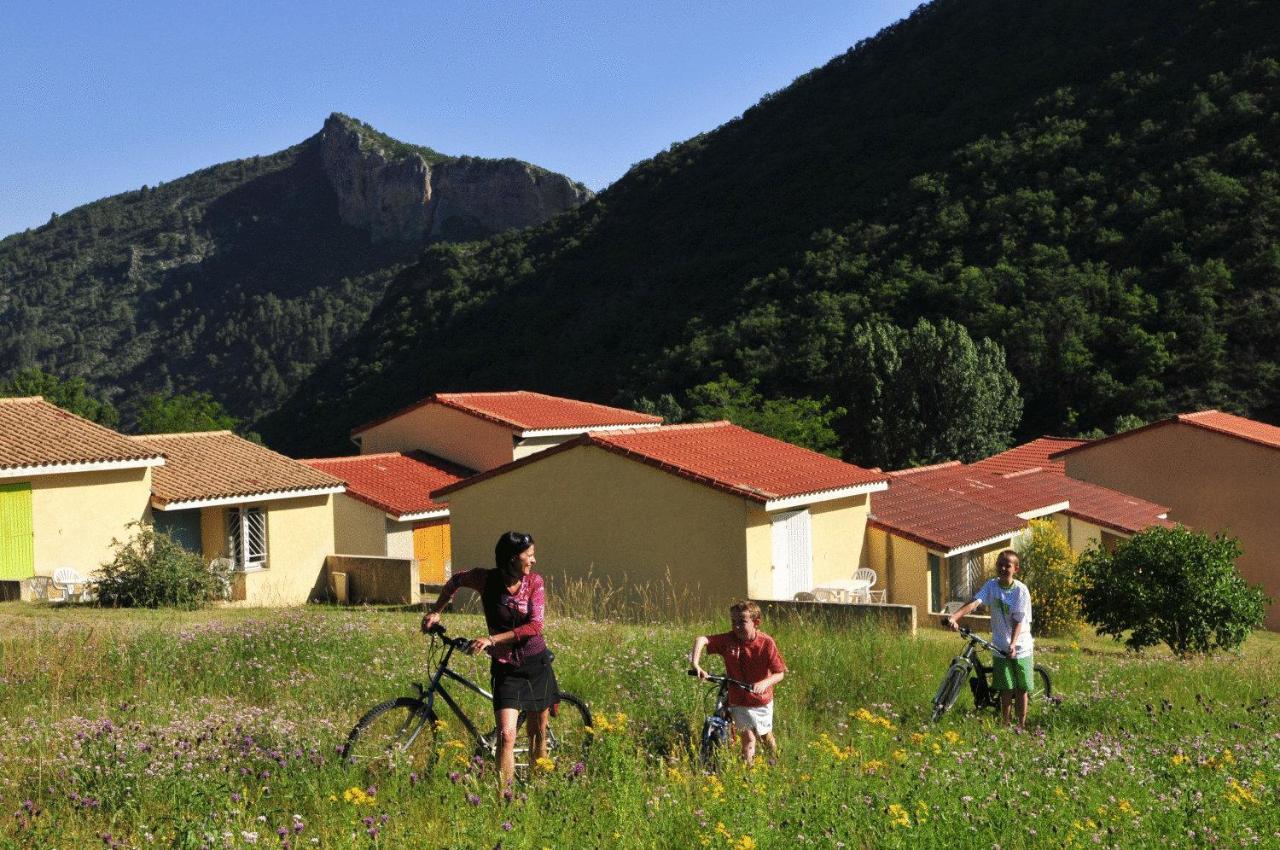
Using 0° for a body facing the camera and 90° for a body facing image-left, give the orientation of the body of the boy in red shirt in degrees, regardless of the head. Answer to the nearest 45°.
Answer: approximately 45°

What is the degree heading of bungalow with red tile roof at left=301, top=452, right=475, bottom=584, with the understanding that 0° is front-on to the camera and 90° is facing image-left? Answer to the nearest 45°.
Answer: approximately 315°

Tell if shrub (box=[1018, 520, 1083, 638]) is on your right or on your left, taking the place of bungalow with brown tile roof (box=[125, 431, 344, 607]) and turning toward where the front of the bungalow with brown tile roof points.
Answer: on your left

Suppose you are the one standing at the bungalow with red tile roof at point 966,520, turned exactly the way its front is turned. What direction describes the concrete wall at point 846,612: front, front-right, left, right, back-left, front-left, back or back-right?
front-right

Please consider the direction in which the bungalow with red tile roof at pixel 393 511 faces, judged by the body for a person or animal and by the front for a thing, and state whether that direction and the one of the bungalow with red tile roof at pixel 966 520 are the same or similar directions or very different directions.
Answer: same or similar directions

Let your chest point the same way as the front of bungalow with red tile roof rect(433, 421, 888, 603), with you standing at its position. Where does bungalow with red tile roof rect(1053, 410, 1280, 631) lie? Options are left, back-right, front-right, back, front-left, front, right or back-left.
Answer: left

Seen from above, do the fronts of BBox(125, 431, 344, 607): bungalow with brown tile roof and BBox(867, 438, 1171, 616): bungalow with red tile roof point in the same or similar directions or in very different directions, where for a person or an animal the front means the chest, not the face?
same or similar directions

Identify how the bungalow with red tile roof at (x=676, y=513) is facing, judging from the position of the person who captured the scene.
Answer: facing the viewer and to the right of the viewer

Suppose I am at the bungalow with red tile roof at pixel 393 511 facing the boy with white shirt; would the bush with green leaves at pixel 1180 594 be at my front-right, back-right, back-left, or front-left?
front-left

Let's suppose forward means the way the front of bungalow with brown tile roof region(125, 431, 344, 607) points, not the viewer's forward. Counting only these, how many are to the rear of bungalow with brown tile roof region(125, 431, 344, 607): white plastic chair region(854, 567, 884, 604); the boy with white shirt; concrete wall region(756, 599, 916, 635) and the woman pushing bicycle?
0

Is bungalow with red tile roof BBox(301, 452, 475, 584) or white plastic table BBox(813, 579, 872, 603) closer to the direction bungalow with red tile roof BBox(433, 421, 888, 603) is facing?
the white plastic table

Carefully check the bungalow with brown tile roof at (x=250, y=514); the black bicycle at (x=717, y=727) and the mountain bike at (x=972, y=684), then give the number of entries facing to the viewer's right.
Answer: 0

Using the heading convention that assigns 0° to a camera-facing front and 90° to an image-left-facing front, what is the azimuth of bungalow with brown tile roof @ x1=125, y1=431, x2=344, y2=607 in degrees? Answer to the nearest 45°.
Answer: approximately 0°
